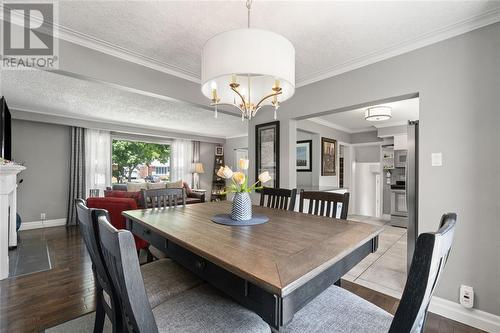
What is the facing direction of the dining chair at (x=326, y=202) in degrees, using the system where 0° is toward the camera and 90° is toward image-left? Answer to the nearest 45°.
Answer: approximately 45°

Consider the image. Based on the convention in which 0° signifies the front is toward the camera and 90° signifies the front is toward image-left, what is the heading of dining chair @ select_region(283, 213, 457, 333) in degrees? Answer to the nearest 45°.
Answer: approximately 135°

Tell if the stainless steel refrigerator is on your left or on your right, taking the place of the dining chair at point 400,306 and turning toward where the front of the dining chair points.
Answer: on your right

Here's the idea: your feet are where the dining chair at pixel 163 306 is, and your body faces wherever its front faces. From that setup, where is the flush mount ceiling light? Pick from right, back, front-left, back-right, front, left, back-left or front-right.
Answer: front

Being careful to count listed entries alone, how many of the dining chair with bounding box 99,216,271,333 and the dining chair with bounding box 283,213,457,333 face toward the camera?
0

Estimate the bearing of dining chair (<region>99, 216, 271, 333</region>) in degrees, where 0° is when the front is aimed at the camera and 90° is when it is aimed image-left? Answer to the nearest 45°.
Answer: approximately 225°

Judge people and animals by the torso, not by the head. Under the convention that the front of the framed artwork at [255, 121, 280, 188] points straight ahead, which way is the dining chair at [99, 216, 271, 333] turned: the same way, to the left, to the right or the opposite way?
the opposite way

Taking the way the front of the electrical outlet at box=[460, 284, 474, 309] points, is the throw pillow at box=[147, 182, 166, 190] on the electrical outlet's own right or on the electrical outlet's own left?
on the electrical outlet's own right

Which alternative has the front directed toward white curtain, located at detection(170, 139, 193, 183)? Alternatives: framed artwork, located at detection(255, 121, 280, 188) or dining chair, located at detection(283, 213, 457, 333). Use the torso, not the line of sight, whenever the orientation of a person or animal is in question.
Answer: the dining chair

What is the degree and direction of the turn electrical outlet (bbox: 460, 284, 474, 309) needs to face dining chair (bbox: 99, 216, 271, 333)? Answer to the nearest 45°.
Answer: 0° — it already faces it

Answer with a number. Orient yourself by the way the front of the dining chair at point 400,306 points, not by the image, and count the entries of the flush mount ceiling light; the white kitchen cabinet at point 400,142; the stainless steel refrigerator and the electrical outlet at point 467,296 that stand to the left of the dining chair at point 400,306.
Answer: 0

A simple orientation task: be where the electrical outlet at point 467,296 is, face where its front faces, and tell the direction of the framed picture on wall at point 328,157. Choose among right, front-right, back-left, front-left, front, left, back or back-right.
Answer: right

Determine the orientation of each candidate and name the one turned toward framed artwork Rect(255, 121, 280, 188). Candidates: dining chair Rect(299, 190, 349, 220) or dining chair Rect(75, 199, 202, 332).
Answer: dining chair Rect(75, 199, 202, 332)

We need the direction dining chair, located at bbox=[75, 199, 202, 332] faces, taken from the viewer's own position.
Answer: facing away from the viewer and to the right of the viewer

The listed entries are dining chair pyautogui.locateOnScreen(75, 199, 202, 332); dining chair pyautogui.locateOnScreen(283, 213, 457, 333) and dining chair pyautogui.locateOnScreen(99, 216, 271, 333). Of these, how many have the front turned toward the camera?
0

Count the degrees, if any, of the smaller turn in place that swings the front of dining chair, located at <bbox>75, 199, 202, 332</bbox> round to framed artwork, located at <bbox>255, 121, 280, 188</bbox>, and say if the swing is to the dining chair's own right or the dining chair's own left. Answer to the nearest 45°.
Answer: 0° — it already faces it

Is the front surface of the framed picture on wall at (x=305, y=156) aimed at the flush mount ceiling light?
no

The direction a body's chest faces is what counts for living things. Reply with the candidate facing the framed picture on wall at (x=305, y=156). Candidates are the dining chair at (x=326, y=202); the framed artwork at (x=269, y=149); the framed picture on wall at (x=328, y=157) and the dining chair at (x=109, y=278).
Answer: the dining chair at (x=109, y=278)
